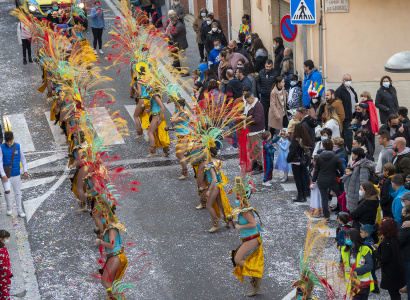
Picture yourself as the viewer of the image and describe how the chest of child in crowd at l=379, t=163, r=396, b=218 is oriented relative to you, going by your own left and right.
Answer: facing to the left of the viewer

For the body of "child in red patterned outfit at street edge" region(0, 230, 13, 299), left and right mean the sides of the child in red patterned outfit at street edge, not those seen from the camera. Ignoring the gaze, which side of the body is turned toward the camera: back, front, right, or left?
right

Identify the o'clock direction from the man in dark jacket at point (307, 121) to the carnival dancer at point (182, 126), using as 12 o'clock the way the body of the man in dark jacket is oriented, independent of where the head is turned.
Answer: The carnival dancer is roughly at 12 o'clock from the man in dark jacket.

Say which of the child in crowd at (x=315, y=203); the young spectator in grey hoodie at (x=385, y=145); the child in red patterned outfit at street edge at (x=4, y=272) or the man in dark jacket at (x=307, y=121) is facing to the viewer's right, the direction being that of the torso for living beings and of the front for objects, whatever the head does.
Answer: the child in red patterned outfit at street edge at (x=4, y=272)

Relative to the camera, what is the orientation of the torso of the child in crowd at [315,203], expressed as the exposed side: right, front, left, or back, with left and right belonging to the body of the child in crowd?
left

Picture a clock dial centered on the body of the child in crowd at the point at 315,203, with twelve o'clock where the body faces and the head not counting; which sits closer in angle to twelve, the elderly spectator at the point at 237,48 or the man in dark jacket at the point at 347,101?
the elderly spectator

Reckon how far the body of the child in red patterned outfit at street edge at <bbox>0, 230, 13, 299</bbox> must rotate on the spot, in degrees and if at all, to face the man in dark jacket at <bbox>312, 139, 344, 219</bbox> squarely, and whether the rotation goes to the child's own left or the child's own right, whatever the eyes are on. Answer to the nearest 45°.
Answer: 0° — they already face them

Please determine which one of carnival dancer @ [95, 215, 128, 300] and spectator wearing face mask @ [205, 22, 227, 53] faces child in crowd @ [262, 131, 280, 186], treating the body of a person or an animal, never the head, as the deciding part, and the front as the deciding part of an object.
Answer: the spectator wearing face mask

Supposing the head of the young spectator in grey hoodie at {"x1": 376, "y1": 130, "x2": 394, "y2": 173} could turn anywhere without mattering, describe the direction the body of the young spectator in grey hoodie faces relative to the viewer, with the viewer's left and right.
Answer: facing to the left of the viewer

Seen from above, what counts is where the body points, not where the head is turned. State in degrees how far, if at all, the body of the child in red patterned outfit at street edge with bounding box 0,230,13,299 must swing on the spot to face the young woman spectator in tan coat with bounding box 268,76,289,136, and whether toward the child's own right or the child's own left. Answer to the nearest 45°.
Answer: approximately 45° to the child's own left

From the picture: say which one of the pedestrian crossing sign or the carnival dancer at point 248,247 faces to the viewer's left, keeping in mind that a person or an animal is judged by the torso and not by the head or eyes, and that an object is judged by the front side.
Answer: the carnival dancer

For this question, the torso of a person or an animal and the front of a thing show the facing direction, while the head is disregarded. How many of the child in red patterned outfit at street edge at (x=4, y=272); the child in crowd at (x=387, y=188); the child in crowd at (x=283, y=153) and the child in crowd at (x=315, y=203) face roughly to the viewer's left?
3
